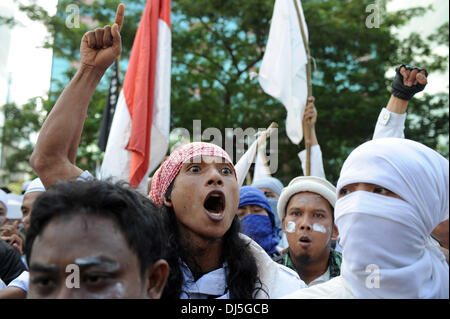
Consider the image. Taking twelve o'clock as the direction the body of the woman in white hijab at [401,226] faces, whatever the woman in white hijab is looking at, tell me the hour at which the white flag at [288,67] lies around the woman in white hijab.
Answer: The white flag is roughly at 4 o'clock from the woman in white hijab.

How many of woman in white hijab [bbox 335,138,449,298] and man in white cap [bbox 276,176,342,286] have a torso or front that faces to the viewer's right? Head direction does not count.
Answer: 0

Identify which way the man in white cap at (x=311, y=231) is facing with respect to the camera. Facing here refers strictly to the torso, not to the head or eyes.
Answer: toward the camera

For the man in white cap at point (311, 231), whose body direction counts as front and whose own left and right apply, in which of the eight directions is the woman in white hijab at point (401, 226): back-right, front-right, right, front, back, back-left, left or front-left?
front

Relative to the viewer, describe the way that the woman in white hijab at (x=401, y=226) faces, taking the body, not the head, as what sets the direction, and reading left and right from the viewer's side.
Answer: facing the viewer and to the left of the viewer

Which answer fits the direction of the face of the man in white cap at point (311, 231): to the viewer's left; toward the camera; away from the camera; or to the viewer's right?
toward the camera

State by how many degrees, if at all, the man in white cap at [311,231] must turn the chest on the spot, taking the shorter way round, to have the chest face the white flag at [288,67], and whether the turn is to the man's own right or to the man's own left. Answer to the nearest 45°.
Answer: approximately 180°

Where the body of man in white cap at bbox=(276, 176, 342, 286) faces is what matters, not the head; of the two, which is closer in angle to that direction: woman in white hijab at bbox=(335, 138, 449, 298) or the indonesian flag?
the woman in white hijab
